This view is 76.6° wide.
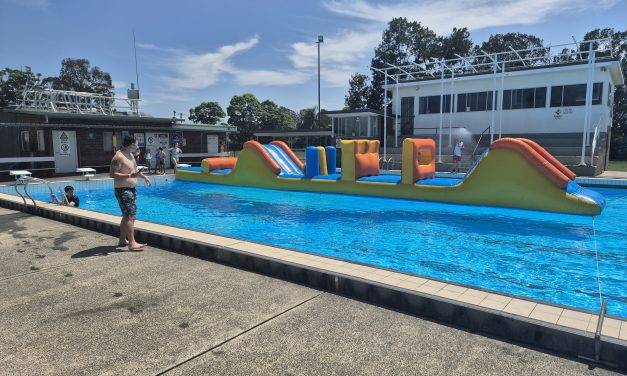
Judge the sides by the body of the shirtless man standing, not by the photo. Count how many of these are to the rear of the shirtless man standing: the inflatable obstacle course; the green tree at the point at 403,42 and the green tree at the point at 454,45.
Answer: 0

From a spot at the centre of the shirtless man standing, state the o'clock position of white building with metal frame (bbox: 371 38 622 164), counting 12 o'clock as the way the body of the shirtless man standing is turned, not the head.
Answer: The white building with metal frame is roughly at 11 o'clock from the shirtless man standing.

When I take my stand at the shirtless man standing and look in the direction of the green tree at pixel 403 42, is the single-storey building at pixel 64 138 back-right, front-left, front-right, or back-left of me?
front-left

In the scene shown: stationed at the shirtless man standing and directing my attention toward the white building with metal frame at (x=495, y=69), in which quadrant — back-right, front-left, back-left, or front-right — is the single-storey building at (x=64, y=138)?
front-left

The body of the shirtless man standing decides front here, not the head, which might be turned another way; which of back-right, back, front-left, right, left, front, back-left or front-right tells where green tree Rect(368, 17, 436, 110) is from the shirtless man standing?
front-left

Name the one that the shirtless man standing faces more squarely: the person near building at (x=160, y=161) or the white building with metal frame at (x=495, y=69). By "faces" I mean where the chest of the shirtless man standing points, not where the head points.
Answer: the white building with metal frame

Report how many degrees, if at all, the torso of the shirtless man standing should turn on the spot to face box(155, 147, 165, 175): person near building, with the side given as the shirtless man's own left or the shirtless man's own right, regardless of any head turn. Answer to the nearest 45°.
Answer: approximately 90° to the shirtless man's own left

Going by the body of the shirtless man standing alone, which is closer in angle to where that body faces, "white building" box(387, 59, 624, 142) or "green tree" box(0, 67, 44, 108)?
the white building

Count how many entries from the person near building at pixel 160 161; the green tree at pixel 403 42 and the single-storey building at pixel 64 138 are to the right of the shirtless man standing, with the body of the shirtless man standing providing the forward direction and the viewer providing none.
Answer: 0

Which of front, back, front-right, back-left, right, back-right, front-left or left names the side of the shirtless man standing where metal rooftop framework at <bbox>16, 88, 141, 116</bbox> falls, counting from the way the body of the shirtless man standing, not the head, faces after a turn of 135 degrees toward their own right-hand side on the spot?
back-right

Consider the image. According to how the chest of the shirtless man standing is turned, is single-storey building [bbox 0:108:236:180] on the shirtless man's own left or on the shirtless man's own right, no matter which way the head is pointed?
on the shirtless man's own left

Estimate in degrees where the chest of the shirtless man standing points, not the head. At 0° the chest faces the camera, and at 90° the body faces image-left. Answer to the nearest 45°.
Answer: approximately 270°

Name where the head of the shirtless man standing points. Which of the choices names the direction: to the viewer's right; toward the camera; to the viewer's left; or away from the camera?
to the viewer's right

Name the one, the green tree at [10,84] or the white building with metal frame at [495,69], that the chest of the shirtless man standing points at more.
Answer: the white building with metal frame
